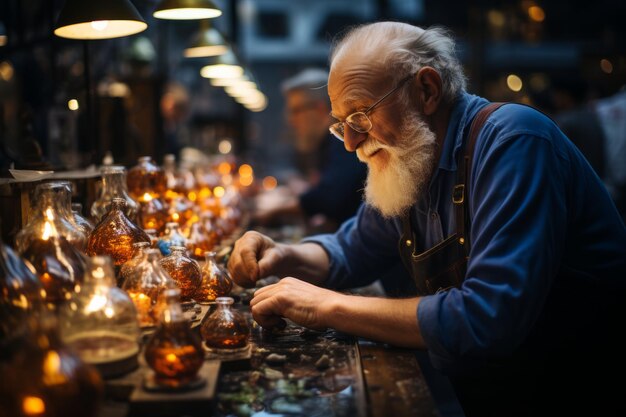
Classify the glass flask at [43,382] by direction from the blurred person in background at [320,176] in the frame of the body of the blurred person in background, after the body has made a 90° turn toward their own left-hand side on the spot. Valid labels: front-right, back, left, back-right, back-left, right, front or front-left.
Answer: front-right

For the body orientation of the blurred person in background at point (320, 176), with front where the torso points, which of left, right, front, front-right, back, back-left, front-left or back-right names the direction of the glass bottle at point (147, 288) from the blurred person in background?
front-left

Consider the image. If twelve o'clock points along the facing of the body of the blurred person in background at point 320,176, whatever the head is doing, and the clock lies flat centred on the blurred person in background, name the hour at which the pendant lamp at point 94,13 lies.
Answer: The pendant lamp is roughly at 11 o'clock from the blurred person in background.

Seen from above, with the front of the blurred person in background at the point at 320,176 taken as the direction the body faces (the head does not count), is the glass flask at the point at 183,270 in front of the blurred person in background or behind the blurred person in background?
in front

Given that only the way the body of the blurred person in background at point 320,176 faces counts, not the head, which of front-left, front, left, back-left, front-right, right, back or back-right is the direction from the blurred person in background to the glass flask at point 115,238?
front-left

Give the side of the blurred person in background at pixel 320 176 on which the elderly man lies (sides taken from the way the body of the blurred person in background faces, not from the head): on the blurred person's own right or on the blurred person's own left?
on the blurred person's own left

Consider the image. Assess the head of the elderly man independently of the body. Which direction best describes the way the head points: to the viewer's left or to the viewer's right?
to the viewer's left

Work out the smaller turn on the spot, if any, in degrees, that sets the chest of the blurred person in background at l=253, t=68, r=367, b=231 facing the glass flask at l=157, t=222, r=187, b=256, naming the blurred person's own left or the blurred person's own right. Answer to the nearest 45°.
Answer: approximately 45° to the blurred person's own left

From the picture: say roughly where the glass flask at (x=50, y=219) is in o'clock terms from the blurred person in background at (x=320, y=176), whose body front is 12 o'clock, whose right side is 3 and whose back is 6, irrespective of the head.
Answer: The glass flask is roughly at 11 o'clock from the blurred person in background.

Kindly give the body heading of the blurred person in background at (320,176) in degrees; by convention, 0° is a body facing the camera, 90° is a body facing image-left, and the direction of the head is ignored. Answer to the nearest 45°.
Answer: approximately 45°
